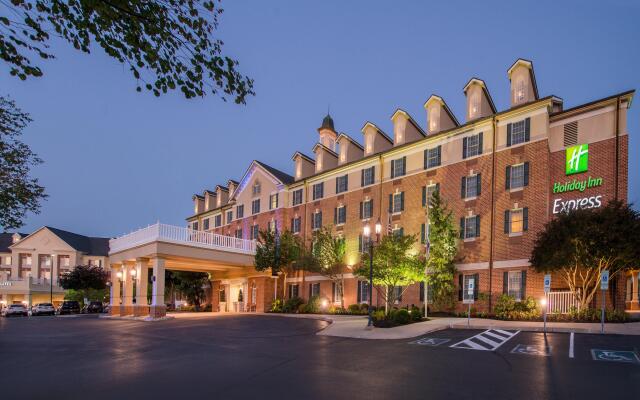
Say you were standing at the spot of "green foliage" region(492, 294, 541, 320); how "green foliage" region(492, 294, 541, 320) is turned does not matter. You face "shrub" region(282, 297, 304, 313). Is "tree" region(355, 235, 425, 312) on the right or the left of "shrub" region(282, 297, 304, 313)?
left

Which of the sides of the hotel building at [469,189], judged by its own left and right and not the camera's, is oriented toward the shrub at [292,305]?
right

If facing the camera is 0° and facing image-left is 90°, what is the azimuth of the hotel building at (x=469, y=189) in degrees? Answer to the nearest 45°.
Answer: approximately 45°
